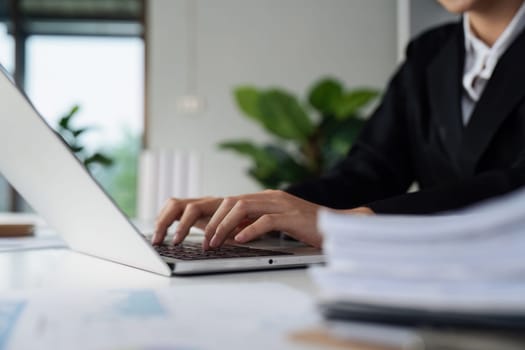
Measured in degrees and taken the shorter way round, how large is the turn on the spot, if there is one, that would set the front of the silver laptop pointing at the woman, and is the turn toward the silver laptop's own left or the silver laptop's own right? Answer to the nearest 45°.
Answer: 0° — it already faces them

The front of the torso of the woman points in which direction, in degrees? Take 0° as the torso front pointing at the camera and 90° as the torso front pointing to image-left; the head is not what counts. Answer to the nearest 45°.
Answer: approximately 45°

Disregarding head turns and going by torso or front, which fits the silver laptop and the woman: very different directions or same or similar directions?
very different directions

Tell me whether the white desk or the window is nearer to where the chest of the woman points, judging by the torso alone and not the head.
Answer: the white desk

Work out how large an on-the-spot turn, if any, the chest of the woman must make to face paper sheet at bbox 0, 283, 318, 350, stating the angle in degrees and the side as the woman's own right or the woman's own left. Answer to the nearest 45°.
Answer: approximately 45° to the woman's own left

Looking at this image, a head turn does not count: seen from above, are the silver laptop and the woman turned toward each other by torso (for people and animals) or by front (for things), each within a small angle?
yes

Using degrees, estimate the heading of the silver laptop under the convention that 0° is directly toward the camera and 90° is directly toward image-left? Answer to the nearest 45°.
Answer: approximately 225°
